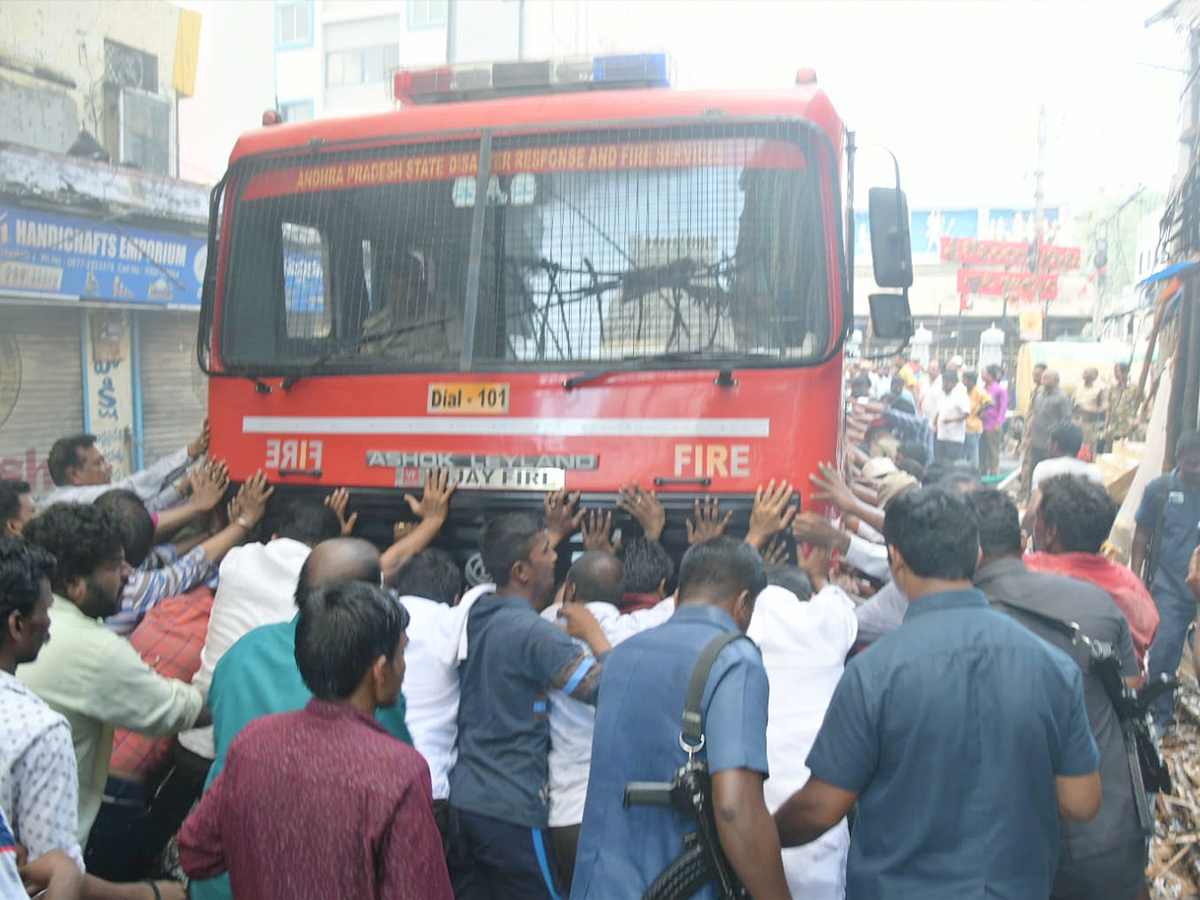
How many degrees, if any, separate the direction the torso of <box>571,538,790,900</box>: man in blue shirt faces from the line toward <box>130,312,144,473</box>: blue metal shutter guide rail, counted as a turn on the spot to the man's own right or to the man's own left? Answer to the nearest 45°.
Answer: approximately 90° to the man's own left

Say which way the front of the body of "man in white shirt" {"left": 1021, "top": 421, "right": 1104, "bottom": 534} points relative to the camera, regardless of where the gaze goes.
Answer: away from the camera

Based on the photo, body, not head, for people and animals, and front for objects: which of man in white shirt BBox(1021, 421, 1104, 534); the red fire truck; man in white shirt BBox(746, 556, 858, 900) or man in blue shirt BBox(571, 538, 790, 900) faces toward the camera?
the red fire truck

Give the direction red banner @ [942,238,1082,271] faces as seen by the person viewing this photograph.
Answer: facing the viewer

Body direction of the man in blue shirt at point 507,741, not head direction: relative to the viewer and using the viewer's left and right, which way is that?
facing away from the viewer and to the right of the viewer

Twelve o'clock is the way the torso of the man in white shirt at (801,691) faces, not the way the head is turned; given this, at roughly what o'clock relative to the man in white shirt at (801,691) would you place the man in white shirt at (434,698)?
the man in white shirt at (434,698) is roughly at 9 o'clock from the man in white shirt at (801,691).

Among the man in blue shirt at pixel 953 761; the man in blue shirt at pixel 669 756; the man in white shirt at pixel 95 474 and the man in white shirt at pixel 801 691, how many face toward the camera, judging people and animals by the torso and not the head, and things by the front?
0

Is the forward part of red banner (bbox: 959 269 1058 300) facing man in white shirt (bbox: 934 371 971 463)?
yes

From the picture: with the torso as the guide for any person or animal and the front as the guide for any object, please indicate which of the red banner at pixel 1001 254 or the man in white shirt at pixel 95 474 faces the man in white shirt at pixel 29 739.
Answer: the red banner

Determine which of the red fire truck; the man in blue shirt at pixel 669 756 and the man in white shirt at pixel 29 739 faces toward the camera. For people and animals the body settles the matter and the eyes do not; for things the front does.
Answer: the red fire truck

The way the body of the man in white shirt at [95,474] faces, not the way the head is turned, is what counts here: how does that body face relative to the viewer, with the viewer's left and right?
facing to the right of the viewer

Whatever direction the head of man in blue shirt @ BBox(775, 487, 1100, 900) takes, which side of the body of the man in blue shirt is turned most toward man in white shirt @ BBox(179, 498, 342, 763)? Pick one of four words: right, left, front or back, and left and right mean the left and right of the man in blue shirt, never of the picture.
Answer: left

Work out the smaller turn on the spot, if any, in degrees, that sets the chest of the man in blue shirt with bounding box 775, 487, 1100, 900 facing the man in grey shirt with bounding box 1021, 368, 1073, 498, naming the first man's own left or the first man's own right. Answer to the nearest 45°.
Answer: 0° — they already face them

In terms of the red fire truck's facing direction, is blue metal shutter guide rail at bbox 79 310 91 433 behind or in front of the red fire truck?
behind

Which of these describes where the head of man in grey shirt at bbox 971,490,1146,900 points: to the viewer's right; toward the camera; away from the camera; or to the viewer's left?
away from the camera

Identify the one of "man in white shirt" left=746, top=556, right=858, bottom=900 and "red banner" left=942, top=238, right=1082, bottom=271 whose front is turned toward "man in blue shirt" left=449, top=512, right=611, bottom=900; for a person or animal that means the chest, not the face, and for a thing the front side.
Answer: the red banner

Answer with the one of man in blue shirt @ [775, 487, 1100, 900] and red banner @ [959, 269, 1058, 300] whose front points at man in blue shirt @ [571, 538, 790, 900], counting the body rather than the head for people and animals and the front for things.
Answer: the red banner

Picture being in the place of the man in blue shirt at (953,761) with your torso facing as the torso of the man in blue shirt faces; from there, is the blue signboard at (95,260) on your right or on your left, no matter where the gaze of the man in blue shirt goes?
on your left

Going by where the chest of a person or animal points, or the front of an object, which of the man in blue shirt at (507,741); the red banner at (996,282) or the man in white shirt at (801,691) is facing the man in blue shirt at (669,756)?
the red banner

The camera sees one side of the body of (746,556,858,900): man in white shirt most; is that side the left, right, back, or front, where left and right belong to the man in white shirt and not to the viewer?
back

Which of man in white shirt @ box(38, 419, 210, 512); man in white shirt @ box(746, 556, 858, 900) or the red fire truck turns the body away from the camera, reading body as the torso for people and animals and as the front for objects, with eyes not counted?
man in white shirt @ box(746, 556, 858, 900)

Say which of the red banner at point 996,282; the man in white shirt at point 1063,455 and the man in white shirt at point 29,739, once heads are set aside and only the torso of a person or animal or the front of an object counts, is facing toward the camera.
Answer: the red banner
